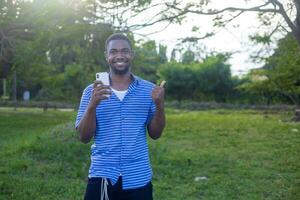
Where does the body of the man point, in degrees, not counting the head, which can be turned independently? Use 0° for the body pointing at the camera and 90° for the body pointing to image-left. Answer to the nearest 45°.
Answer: approximately 0°

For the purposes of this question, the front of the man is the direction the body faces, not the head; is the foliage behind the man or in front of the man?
behind

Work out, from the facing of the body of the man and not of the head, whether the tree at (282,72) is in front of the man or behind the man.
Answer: behind
